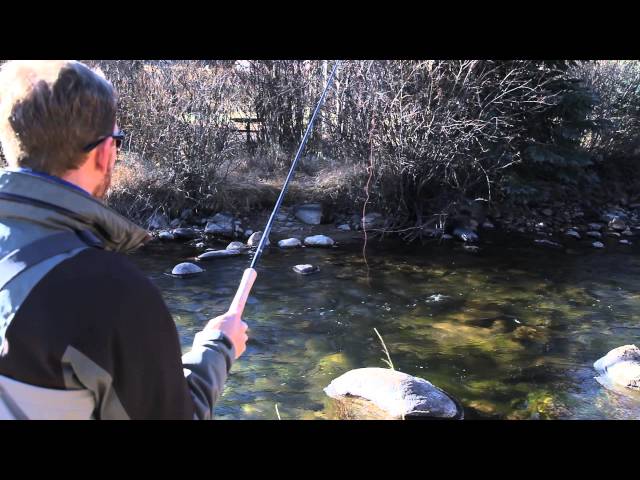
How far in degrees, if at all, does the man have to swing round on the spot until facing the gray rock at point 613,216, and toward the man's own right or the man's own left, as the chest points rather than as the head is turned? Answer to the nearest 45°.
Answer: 0° — they already face it

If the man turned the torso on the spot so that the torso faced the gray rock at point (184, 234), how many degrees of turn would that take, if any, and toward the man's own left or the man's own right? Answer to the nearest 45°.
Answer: approximately 45° to the man's own left

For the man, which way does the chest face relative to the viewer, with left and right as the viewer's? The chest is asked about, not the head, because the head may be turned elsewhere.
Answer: facing away from the viewer and to the right of the viewer

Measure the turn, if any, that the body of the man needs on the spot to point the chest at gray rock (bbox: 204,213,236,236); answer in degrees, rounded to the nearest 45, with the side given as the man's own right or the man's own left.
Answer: approximately 45° to the man's own left

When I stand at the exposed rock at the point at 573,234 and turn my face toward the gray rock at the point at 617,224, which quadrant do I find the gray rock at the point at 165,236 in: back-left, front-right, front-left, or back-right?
back-left

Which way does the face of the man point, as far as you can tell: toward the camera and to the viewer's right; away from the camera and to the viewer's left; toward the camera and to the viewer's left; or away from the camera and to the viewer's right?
away from the camera and to the viewer's right

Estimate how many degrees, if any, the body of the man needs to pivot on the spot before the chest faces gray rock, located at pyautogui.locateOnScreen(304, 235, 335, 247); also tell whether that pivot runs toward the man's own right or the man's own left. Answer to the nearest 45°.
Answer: approximately 45° to the man's own left

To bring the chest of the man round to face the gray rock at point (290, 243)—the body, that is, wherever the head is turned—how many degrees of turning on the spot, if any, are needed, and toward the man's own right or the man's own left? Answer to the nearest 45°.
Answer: approximately 45° to the man's own left
